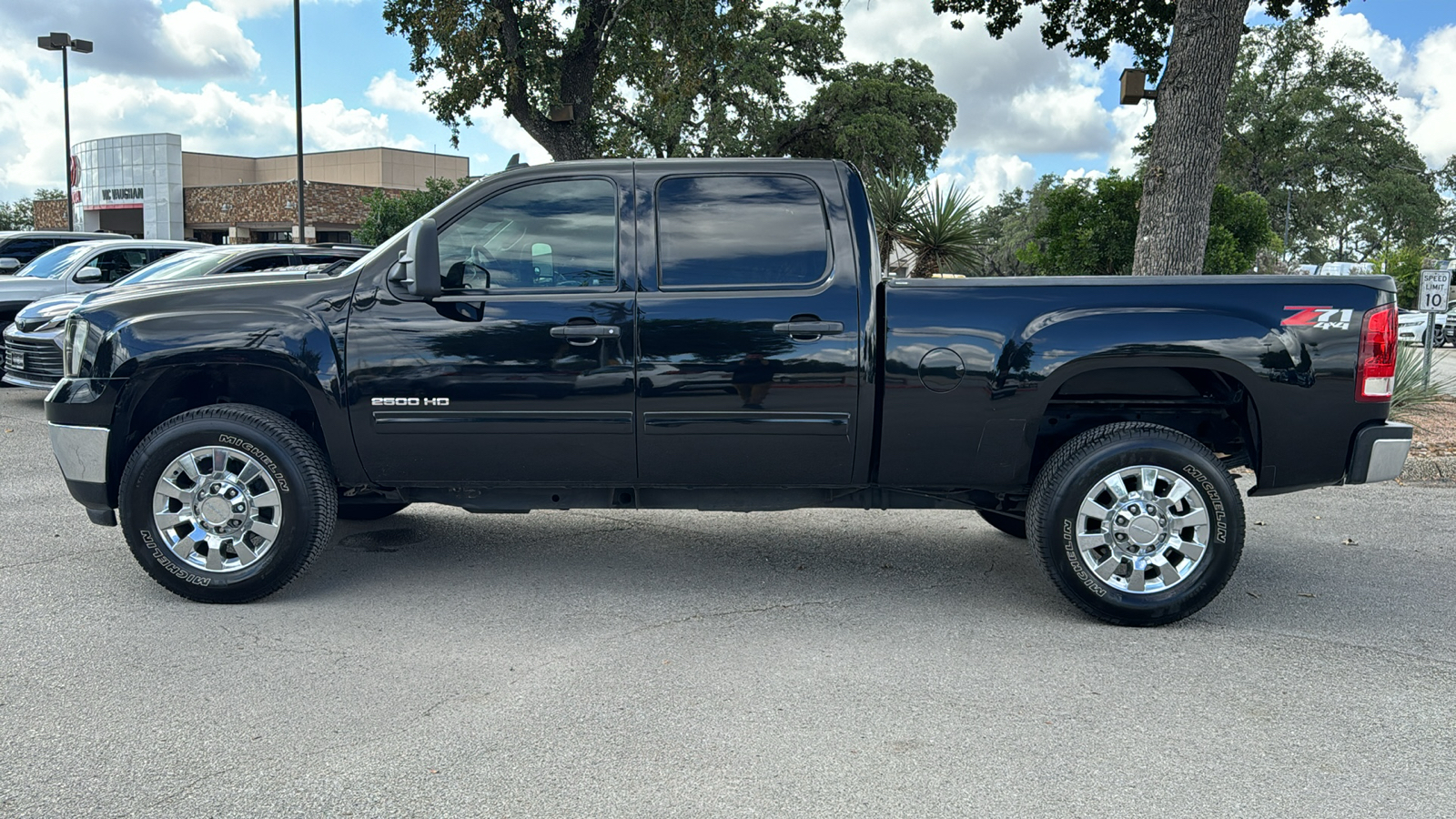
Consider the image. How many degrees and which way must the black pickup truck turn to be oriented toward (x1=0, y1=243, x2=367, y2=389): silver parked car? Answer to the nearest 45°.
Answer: approximately 45° to its right

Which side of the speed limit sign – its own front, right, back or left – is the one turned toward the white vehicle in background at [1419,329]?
back

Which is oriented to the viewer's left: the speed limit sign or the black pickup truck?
the black pickup truck

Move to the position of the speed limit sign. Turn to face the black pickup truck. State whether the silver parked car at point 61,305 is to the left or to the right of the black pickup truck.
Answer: right

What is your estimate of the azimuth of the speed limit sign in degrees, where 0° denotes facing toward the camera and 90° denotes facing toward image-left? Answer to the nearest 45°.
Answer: approximately 0°

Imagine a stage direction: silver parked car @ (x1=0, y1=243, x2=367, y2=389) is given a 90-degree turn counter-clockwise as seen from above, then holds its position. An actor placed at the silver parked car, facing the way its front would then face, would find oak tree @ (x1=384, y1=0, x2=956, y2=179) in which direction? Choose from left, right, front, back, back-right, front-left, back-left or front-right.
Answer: left

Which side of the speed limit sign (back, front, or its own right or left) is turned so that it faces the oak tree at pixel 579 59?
right

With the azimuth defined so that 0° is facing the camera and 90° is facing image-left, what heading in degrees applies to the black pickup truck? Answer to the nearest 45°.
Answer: approximately 90°

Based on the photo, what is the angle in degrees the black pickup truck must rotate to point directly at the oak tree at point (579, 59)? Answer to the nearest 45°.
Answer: approximately 90° to its right

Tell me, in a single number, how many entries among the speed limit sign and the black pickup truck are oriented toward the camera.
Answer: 1
